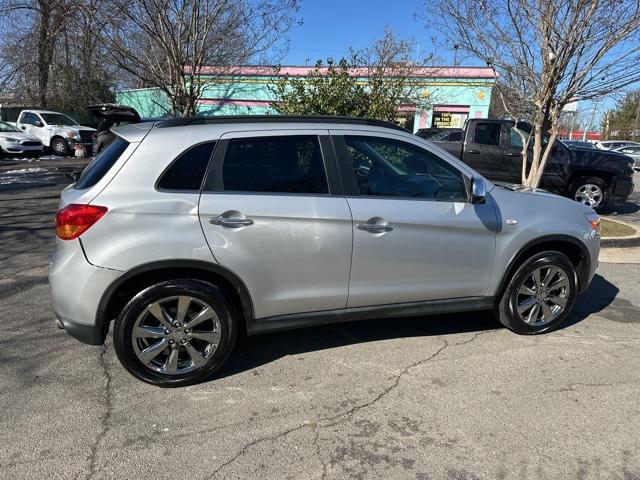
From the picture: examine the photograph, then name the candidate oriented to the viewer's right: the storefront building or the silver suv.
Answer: the silver suv

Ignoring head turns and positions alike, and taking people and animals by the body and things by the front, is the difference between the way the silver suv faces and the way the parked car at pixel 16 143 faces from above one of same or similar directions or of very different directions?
same or similar directions

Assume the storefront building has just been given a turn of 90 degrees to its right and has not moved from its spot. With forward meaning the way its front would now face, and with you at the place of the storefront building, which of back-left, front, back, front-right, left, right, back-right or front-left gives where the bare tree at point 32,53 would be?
front

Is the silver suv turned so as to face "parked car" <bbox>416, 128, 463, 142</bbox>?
no

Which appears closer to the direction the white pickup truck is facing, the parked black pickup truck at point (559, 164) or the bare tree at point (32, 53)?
the parked black pickup truck

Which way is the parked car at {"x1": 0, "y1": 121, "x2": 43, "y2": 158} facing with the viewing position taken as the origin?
facing the viewer and to the right of the viewer

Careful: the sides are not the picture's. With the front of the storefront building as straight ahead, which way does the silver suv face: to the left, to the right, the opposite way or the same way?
to the left

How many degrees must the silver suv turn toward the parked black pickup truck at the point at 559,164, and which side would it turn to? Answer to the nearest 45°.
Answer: approximately 45° to its left

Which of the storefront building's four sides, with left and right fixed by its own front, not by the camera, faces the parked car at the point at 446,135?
front

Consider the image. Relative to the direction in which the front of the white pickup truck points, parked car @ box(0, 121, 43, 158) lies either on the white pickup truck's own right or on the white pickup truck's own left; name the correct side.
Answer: on the white pickup truck's own right

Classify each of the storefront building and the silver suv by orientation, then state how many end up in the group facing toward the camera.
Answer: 1

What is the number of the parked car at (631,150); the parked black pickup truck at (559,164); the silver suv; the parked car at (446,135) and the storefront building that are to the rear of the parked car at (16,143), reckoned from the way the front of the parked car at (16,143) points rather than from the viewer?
0

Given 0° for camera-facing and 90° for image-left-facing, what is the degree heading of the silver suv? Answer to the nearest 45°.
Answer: approximately 270°

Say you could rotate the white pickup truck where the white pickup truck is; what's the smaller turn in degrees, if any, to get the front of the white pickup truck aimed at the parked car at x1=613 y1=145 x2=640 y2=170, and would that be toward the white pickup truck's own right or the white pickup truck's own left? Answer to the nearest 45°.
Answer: approximately 45° to the white pickup truck's own left

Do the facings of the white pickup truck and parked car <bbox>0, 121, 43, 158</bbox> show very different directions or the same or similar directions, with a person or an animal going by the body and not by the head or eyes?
same or similar directions

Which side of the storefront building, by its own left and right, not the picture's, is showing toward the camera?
front

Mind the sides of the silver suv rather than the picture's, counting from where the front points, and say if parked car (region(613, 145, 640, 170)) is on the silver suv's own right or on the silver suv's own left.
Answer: on the silver suv's own left

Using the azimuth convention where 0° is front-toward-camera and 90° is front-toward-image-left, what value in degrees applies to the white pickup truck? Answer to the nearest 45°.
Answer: approximately 315°

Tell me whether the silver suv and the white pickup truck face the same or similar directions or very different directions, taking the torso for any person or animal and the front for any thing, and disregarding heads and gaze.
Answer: same or similar directions
